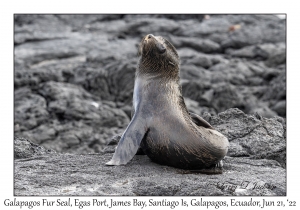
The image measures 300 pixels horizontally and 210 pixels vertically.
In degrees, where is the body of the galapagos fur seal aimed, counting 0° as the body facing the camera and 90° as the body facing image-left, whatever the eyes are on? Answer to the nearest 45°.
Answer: approximately 90°
